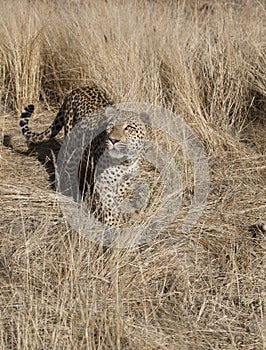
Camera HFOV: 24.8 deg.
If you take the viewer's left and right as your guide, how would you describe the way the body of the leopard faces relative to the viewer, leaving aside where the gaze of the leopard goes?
facing the viewer and to the right of the viewer
